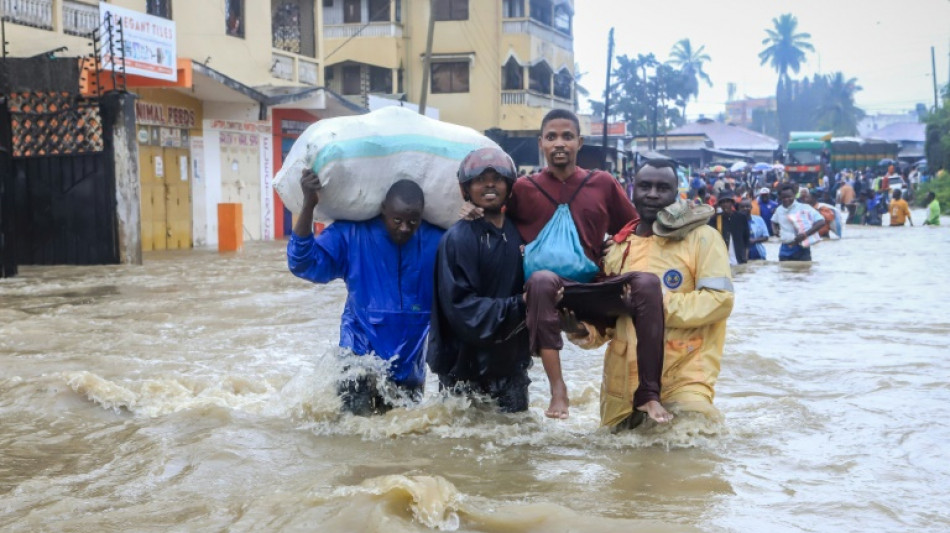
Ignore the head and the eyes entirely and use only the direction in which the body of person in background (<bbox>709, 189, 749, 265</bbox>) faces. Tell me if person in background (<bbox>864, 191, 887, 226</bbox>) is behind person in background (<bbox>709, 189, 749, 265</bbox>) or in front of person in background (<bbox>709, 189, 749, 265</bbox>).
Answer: behind

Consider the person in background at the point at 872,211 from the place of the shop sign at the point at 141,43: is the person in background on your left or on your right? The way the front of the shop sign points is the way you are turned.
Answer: on your left

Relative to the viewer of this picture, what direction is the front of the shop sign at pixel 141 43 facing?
facing the viewer and to the right of the viewer

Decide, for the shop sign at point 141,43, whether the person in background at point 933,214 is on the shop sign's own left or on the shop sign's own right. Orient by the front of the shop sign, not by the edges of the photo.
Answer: on the shop sign's own left

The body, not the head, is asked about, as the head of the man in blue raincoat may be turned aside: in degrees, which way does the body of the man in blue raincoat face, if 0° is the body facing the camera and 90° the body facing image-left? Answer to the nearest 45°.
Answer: approximately 0°

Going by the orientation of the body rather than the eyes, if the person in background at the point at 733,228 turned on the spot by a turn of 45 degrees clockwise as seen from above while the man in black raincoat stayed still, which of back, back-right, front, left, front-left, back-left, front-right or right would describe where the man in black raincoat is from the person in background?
front-left

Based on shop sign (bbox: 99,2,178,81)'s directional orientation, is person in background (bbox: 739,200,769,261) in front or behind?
in front

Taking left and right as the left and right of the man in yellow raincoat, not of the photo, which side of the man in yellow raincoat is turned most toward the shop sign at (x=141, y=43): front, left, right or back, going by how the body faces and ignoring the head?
right

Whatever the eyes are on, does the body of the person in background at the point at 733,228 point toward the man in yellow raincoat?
yes

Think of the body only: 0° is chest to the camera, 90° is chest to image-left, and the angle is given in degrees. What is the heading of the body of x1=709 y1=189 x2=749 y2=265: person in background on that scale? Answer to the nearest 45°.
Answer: approximately 0°

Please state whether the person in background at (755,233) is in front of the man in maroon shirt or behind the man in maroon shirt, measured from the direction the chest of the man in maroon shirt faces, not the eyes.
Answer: behind

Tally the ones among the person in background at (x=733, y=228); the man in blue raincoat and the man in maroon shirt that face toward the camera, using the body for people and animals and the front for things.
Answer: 3

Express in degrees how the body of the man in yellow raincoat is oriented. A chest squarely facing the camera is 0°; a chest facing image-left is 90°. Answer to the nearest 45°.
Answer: approximately 45°
